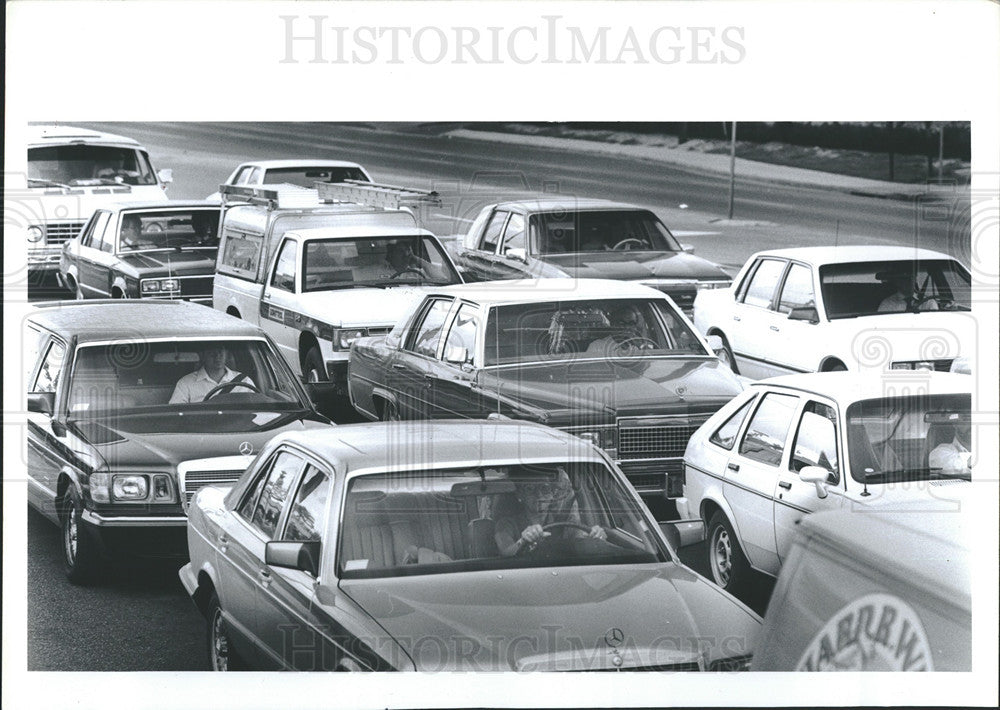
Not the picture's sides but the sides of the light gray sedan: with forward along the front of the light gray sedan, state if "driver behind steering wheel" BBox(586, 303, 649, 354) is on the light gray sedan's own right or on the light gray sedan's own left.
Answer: on the light gray sedan's own left

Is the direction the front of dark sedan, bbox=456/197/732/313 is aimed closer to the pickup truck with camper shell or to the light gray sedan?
the light gray sedan

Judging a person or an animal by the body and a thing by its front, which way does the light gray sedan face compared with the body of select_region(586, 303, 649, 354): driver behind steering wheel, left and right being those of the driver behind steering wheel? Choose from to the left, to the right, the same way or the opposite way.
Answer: the same way

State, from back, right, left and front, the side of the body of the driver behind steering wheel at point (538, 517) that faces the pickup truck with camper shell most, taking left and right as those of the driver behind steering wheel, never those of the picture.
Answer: back

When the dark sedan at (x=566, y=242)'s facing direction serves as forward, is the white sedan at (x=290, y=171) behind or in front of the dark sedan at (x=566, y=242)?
behind

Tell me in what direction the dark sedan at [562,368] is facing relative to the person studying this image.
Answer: facing the viewer and to the right of the viewer

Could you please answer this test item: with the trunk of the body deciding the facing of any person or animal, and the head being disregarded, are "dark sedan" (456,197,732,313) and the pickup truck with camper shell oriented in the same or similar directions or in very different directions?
same or similar directions

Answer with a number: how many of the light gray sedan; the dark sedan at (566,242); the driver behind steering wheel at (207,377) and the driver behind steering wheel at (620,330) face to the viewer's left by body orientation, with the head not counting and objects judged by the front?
0

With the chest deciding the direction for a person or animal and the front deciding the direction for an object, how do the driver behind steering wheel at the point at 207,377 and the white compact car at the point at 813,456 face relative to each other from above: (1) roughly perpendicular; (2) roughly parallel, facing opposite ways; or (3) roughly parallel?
roughly parallel

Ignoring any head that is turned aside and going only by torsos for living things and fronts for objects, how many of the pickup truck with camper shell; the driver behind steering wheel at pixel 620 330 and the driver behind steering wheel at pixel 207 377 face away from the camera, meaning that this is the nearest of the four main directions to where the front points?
0

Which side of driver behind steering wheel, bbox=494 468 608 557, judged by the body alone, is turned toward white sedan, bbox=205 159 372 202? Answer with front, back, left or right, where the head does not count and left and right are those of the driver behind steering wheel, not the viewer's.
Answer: back

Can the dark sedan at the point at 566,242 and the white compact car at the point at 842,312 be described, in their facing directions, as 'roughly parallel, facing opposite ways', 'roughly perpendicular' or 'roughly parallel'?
roughly parallel

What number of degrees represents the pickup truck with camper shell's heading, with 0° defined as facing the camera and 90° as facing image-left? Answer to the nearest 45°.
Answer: approximately 315°
